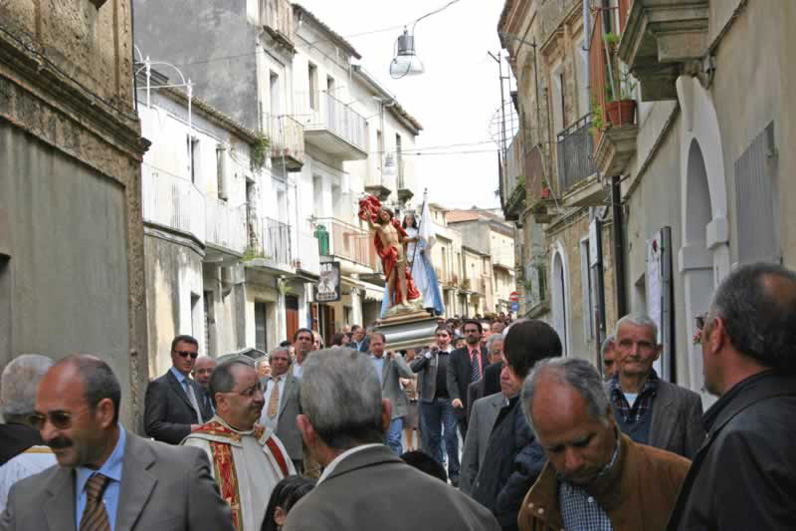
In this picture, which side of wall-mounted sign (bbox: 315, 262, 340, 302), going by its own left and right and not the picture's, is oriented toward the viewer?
front

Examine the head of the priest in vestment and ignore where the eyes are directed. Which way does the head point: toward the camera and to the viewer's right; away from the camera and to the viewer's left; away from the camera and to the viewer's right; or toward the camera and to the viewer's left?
toward the camera and to the viewer's right

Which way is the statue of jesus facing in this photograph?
toward the camera

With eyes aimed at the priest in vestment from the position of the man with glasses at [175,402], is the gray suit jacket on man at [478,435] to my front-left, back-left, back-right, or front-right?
front-left

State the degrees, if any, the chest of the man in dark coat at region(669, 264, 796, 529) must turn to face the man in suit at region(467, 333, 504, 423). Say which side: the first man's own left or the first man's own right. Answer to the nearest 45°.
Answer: approximately 45° to the first man's own right

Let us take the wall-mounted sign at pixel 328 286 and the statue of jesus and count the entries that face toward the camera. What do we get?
2

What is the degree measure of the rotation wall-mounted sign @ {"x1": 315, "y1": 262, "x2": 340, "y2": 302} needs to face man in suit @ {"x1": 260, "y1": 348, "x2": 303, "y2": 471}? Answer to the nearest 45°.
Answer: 0° — it already faces them

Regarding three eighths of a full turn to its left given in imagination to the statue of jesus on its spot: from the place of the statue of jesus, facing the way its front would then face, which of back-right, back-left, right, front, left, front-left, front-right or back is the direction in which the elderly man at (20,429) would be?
back-right

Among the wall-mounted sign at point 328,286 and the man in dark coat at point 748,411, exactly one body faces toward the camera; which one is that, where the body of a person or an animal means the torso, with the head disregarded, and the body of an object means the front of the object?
the wall-mounted sign

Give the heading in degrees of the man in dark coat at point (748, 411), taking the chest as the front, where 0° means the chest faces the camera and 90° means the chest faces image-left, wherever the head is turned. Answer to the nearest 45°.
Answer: approximately 135°

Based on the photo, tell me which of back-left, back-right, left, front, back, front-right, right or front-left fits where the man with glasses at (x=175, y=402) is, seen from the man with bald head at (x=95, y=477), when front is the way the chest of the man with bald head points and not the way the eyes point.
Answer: back-right

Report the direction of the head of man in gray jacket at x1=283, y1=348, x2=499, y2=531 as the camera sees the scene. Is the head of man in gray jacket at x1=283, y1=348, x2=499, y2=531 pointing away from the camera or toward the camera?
away from the camera

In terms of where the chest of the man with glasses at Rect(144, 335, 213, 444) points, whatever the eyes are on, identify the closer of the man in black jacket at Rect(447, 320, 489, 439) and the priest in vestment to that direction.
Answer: the priest in vestment

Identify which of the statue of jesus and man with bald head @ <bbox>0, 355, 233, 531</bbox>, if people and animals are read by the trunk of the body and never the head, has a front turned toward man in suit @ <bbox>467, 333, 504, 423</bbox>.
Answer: the statue of jesus

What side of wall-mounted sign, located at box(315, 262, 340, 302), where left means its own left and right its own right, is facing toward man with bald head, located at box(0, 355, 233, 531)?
front

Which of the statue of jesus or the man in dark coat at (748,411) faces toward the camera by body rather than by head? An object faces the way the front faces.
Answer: the statue of jesus
